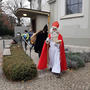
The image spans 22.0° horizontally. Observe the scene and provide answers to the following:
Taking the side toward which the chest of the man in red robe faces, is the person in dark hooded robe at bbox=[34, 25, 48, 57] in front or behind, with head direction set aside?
behind

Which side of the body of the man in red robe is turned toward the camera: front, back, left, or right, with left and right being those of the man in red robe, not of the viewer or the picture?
front
